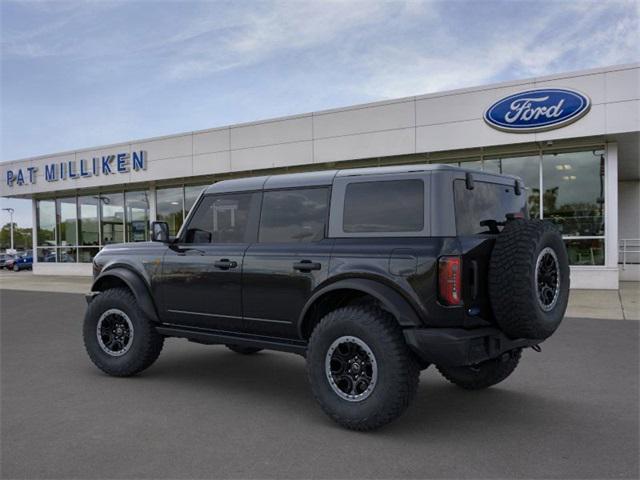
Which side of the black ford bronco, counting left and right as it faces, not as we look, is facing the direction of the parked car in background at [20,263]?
front

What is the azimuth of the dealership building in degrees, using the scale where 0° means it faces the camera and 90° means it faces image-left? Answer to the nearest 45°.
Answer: approximately 45°

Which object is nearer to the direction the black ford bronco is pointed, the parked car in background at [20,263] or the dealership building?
the parked car in background

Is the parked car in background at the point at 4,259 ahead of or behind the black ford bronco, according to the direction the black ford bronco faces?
ahead

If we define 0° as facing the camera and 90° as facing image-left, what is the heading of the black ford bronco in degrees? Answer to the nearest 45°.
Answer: approximately 135°

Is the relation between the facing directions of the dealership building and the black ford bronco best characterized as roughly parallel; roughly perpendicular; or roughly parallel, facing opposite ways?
roughly perpendicular

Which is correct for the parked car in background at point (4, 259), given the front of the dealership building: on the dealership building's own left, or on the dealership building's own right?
on the dealership building's own right

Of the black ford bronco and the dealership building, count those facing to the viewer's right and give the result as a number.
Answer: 0

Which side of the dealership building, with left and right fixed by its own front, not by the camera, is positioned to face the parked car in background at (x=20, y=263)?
right

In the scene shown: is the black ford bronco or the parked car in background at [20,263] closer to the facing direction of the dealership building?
the black ford bronco
